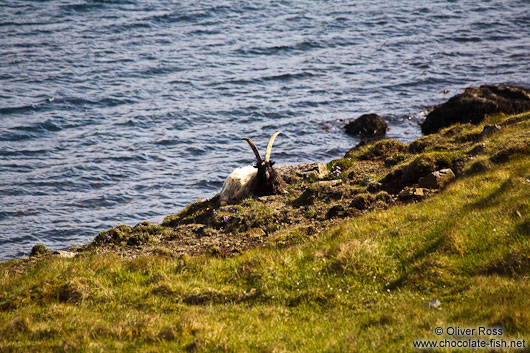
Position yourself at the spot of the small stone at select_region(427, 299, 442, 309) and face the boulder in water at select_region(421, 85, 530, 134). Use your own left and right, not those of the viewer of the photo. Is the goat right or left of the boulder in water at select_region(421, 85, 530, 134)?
left

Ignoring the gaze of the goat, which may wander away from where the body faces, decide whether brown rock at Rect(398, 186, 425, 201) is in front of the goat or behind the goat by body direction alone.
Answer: in front

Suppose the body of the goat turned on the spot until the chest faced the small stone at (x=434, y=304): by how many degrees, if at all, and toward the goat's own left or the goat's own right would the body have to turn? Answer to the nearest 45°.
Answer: approximately 45° to the goat's own right

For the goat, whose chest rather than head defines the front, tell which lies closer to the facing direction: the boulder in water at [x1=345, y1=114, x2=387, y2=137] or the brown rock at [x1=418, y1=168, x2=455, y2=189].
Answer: the brown rock

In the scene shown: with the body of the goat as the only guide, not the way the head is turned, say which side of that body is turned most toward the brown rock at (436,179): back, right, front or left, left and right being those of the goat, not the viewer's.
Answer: front

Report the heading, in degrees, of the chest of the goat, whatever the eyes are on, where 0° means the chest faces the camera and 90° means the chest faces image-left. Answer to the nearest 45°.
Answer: approximately 315°

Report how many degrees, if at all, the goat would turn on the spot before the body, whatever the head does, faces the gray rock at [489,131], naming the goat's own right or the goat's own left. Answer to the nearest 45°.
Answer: approximately 45° to the goat's own left
